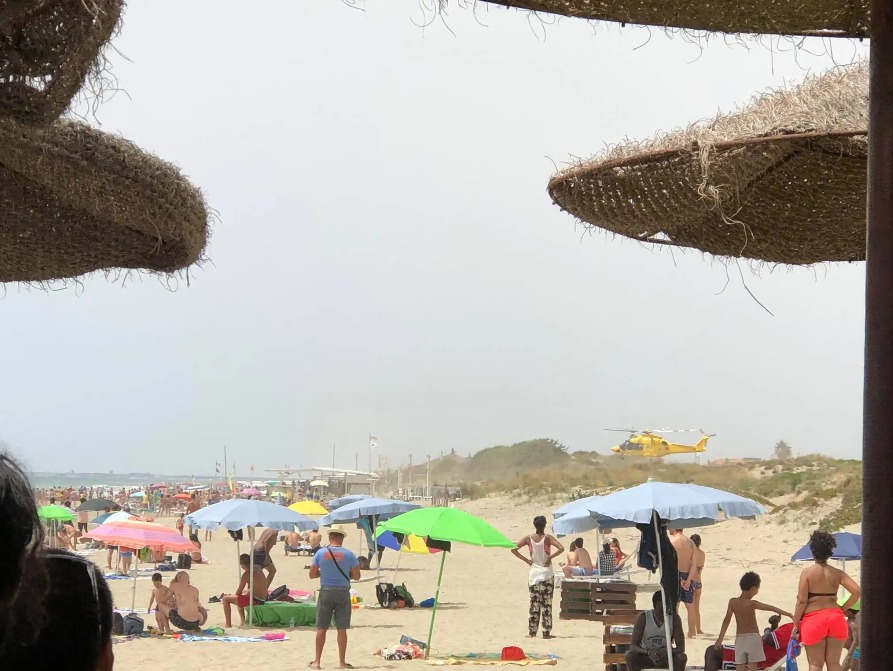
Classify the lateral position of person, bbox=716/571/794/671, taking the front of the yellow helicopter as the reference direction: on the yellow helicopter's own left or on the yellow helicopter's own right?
on the yellow helicopter's own left

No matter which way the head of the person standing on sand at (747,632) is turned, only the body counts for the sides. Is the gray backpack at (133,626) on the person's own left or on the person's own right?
on the person's own left

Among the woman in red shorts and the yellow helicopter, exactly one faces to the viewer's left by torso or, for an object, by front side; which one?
the yellow helicopter

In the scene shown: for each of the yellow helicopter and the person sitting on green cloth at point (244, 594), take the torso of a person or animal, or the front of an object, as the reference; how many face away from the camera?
0

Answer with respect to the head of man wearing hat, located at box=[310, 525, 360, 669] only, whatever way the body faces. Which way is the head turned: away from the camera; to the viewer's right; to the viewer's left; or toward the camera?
away from the camera

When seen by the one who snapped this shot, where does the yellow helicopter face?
facing to the left of the viewer

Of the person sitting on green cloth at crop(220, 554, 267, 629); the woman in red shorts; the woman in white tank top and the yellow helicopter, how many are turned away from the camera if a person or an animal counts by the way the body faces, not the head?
2

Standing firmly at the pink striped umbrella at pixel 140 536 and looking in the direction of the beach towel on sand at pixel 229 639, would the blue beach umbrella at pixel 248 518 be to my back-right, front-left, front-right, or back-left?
front-left

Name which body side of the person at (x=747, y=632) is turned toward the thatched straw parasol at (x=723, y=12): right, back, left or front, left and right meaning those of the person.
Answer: back

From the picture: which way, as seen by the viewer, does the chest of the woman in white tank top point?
away from the camera

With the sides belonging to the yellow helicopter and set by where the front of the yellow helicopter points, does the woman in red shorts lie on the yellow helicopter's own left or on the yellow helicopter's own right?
on the yellow helicopter's own left

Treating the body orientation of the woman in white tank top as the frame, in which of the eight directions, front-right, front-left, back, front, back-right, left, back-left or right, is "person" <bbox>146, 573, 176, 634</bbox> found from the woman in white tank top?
left
